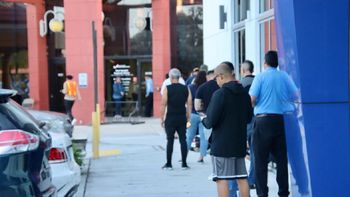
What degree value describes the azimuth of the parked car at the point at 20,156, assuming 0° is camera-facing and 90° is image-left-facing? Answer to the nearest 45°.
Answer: approximately 135°

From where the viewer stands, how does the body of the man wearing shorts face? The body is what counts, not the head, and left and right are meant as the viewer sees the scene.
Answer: facing away from the viewer and to the left of the viewer

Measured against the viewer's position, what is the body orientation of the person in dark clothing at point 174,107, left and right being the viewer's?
facing away from the viewer

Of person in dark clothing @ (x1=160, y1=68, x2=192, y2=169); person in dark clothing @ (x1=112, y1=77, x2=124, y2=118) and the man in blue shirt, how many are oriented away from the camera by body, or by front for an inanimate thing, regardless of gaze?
2

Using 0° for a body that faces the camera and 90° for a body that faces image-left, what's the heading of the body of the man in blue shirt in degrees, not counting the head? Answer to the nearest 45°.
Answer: approximately 180°

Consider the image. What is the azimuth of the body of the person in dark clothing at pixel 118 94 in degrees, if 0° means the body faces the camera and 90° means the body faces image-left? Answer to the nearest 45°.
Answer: approximately 0°

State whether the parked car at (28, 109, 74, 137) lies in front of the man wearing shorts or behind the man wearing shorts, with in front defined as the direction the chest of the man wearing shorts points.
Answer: in front

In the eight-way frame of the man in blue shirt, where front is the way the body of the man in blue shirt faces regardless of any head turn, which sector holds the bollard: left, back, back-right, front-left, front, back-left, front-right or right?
front-left

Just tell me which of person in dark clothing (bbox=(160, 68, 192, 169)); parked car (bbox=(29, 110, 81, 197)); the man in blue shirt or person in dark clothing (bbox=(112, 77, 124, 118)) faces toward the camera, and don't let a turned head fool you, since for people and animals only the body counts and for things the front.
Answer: person in dark clothing (bbox=(112, 77, 124, 118))

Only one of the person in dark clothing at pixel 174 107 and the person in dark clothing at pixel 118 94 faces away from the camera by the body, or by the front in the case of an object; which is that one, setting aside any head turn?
the person in dark clothing at pixel 174 107

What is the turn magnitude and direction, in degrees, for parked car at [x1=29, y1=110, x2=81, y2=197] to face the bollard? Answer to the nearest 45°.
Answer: approximately 45° to its right

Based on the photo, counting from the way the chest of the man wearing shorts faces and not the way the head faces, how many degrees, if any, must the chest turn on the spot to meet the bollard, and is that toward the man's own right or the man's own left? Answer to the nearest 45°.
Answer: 0° — they already face it
